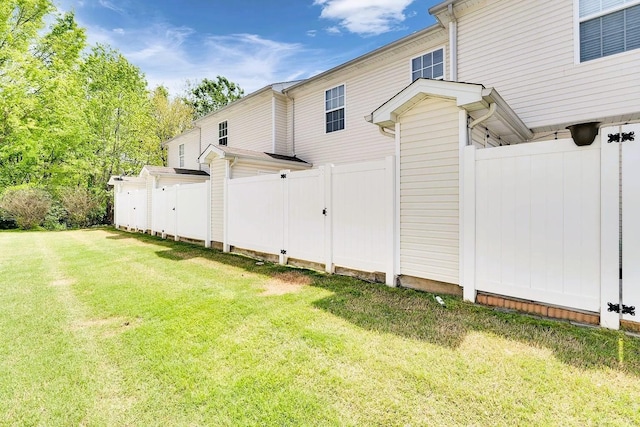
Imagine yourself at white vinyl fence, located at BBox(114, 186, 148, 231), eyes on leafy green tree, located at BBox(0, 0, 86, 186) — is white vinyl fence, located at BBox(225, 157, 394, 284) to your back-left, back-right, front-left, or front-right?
back-left

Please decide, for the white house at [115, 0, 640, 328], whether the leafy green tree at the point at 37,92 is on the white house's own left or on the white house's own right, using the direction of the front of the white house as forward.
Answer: on the white house's own left

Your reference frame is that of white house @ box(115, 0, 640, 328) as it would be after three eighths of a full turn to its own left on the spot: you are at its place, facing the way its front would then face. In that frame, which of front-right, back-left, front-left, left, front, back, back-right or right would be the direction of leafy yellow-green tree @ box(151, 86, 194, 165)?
front-right

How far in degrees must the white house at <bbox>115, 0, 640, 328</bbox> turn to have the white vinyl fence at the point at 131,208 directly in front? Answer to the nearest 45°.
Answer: approximately 90° to its left

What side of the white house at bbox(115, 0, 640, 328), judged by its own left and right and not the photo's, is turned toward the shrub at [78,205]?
left

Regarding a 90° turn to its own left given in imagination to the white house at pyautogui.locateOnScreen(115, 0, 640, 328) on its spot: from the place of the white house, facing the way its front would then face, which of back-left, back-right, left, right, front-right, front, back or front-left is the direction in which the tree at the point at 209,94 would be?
front

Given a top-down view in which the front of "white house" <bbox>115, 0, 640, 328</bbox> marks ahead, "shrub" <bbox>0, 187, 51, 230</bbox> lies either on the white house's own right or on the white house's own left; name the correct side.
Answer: on the white house's own left

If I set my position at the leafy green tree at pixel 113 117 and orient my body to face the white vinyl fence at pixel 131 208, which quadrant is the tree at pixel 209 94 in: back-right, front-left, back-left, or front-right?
back-left

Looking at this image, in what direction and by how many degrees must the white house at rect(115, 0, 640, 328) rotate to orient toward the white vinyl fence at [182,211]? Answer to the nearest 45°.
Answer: approximately 90° to its left
